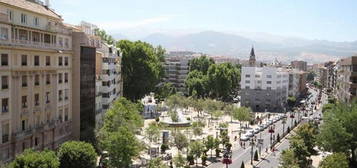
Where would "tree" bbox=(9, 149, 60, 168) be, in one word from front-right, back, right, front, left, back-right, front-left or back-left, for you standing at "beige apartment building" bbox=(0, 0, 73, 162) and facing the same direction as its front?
front-right

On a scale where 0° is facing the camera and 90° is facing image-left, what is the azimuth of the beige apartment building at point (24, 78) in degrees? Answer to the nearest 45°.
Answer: approximately 315°

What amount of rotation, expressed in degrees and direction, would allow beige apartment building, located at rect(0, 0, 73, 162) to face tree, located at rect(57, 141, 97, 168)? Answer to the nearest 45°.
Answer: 0° — it already faces it

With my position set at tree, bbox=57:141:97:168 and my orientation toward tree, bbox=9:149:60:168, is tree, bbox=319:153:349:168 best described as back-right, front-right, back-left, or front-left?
back-left

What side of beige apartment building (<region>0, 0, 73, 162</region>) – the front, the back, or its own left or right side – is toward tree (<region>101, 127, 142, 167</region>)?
front

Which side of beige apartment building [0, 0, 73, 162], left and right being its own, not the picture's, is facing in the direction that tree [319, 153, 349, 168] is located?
front

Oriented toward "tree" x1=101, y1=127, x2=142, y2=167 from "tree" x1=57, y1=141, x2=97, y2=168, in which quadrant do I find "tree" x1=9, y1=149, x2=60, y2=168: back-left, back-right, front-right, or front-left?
back-left
